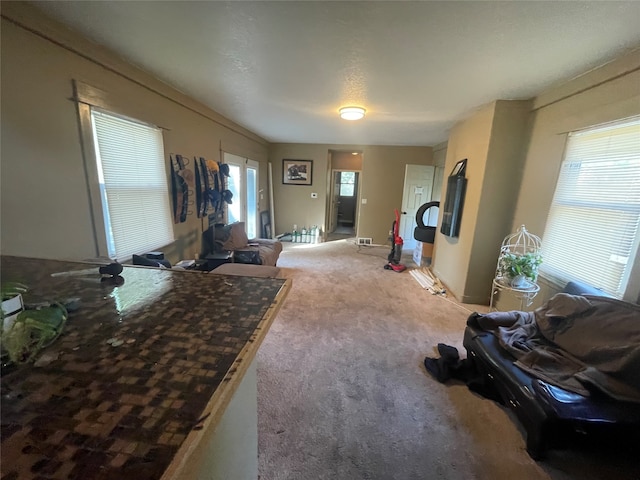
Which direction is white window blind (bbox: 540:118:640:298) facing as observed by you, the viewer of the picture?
facing the viewer and to the left of the viewer

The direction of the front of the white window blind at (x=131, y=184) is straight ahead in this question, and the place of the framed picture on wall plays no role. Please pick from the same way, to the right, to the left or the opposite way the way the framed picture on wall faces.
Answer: to the right

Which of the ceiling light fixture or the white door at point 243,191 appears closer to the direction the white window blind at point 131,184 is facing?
the ceiling light fixture

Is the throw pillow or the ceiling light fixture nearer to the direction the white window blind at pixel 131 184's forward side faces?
the ceiling light fixture

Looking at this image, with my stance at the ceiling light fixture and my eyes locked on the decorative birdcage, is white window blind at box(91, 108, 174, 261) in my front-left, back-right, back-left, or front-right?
back-right

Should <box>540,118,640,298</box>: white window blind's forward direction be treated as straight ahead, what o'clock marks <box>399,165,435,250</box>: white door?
The white door is roughly at 3 o'clock from the white window blind.

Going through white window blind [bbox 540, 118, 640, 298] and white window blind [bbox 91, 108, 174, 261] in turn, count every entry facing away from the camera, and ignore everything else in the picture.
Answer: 0

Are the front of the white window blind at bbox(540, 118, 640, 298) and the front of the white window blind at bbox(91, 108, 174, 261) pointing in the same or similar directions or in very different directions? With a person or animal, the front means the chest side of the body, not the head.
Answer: very different directions

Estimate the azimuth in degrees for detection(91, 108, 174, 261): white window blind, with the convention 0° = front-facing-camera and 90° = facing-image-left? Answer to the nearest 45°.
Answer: approximately 315°

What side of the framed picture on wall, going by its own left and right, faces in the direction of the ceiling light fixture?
front

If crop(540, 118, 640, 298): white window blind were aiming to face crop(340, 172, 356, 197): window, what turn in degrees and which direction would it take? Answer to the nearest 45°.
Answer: approximately 90° to its right

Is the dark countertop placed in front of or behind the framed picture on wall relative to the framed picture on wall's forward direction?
in front

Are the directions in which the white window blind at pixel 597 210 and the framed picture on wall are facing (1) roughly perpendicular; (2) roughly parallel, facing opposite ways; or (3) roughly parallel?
roughly perpendicular

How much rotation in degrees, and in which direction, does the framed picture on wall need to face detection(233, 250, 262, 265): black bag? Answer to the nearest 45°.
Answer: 0° — it already faces it

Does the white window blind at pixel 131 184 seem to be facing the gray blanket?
yes

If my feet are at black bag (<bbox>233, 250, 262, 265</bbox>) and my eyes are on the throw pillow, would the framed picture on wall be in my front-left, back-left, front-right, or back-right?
front-right

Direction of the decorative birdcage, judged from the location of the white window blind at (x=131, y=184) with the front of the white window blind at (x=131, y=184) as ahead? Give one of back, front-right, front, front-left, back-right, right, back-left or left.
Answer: front

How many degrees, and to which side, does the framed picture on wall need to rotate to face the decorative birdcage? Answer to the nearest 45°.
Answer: approximately 45° to its left

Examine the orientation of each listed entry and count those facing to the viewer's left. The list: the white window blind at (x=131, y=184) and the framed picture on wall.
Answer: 0

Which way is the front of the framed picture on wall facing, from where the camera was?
facing the viewer
